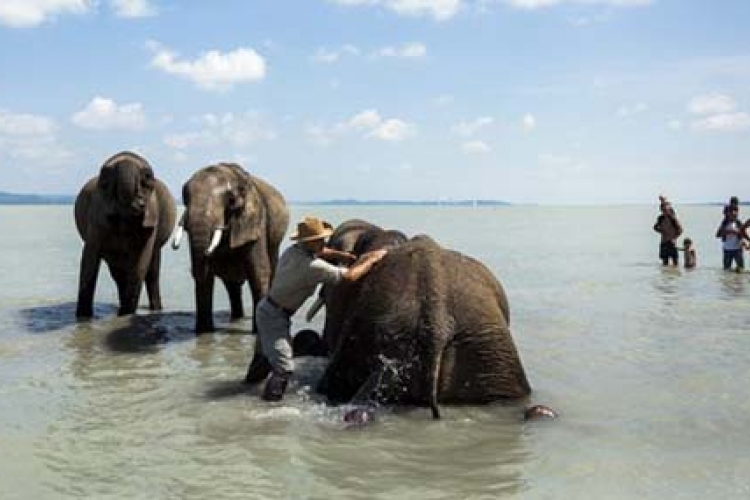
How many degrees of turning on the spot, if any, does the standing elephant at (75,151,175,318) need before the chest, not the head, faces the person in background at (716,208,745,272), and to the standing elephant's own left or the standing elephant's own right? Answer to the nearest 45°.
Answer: approximately 135° to the standing elephant's own left

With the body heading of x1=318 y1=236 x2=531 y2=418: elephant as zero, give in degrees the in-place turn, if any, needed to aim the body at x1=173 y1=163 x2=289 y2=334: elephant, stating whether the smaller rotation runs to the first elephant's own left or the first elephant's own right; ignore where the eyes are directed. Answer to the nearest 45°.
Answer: approximately 45° to the first elephant's own left

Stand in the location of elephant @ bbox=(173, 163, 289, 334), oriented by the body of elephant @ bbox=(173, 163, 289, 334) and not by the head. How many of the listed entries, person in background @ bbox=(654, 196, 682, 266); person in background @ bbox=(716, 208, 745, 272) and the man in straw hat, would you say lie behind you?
2

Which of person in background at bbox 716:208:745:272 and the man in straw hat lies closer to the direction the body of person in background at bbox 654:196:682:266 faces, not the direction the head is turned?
the man in straw hat

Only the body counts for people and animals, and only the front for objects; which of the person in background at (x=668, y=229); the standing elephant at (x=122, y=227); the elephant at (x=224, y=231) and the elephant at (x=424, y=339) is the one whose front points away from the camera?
the elephant at (x=424, y=339)

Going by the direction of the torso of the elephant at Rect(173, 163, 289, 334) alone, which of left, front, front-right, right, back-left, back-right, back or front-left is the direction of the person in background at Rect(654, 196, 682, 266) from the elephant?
back

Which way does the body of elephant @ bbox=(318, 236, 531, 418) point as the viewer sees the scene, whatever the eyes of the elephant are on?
away from the camera

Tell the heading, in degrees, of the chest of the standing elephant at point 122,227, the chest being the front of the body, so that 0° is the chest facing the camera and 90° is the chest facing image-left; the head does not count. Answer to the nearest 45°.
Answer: approximately 0°

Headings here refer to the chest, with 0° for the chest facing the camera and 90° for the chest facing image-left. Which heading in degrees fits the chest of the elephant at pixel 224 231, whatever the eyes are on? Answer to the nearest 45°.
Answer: approximately 45°

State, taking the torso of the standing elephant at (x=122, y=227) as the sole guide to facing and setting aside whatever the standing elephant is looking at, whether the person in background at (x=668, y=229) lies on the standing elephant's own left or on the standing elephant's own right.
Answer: on the standing elephant's own left

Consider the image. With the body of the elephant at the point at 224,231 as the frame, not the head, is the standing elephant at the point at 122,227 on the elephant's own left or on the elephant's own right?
on the elephant's own right

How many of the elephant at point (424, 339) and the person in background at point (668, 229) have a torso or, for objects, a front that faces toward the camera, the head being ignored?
1
